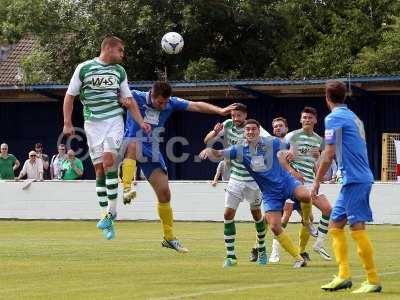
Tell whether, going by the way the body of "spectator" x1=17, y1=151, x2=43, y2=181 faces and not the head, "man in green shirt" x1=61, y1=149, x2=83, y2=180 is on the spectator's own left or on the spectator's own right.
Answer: on the spectator's own left

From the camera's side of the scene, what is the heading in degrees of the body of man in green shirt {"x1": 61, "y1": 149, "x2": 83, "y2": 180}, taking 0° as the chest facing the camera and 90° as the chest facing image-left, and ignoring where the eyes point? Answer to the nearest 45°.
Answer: approximately 0°

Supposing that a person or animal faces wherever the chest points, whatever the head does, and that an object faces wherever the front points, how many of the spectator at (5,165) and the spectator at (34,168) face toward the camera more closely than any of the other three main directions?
2

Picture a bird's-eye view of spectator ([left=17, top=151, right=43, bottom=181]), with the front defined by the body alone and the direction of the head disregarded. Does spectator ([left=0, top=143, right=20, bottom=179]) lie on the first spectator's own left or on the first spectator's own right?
on the first spectator's own right

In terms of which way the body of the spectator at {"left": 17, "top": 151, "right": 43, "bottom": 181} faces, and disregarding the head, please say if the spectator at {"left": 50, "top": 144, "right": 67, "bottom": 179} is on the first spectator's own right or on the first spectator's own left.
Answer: on the first spectator's own left

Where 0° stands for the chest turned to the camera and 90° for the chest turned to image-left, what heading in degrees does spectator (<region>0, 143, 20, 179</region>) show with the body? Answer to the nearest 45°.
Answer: approximately 0°

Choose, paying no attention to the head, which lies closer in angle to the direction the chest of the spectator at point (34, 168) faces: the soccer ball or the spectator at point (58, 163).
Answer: the soccer ball

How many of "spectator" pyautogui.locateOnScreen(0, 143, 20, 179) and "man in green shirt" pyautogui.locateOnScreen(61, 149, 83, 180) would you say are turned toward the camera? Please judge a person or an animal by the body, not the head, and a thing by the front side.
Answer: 2
